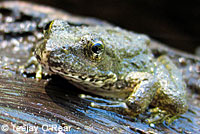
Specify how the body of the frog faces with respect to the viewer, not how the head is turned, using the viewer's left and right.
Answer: facing the viewer and to the left of the viewer
